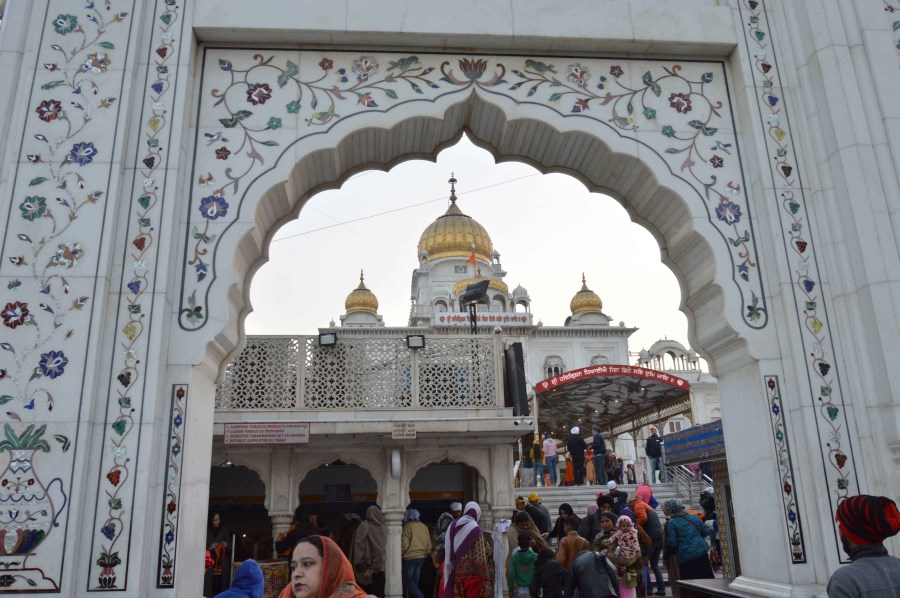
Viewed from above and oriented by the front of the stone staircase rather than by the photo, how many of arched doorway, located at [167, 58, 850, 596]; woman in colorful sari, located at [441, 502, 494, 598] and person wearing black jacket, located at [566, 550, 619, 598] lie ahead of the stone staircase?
3

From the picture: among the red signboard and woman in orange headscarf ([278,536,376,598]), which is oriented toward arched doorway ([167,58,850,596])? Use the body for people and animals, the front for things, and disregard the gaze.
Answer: the red signboard

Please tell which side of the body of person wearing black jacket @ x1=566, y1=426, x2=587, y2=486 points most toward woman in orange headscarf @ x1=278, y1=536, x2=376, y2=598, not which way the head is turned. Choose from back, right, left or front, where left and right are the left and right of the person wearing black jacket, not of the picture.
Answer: back

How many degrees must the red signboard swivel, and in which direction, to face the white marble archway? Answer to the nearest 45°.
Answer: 0° — it already faces it

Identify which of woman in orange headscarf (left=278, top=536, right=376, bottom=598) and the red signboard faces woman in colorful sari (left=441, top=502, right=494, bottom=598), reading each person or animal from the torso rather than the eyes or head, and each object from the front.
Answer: the red signboard

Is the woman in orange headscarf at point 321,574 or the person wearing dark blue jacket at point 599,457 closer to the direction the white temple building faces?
the woman in orange headscarf

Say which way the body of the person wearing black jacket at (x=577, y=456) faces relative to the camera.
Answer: away from the camera

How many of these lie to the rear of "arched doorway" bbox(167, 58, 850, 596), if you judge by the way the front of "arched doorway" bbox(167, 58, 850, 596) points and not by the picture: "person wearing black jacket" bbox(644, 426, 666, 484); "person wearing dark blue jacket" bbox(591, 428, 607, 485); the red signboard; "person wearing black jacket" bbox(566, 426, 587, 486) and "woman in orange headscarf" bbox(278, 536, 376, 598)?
4

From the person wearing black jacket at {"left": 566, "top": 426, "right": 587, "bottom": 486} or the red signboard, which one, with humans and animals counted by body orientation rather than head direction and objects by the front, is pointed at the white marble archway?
the red signboard
